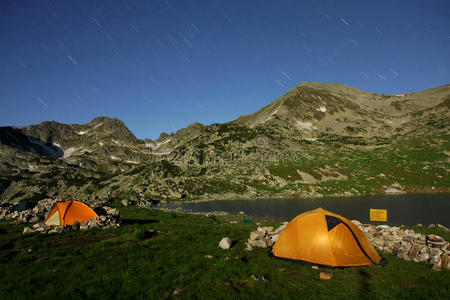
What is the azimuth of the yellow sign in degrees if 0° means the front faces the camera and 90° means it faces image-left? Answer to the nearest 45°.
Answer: approximately 0°

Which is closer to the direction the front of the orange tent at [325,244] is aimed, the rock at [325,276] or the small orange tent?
the rock

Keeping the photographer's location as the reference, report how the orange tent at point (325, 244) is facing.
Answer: facing the viewer and to the right of the viewer

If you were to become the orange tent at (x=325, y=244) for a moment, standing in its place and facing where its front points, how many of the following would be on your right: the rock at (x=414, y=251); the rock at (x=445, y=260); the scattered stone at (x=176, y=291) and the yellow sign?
1

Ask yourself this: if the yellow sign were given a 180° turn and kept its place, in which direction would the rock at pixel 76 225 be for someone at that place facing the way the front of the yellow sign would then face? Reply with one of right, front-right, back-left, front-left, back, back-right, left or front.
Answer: back-left

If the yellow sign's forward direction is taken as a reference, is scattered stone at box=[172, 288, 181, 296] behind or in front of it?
in front

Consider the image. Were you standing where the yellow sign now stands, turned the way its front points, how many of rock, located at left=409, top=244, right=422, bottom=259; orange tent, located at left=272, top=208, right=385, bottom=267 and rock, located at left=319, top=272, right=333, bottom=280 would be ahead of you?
3

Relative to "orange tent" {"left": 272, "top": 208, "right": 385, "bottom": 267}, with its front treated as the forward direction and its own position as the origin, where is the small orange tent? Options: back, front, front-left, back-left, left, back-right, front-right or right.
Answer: back-right

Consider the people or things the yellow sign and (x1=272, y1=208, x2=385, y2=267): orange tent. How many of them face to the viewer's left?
0

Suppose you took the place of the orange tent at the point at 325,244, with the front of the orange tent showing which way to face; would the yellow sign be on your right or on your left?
on your left
